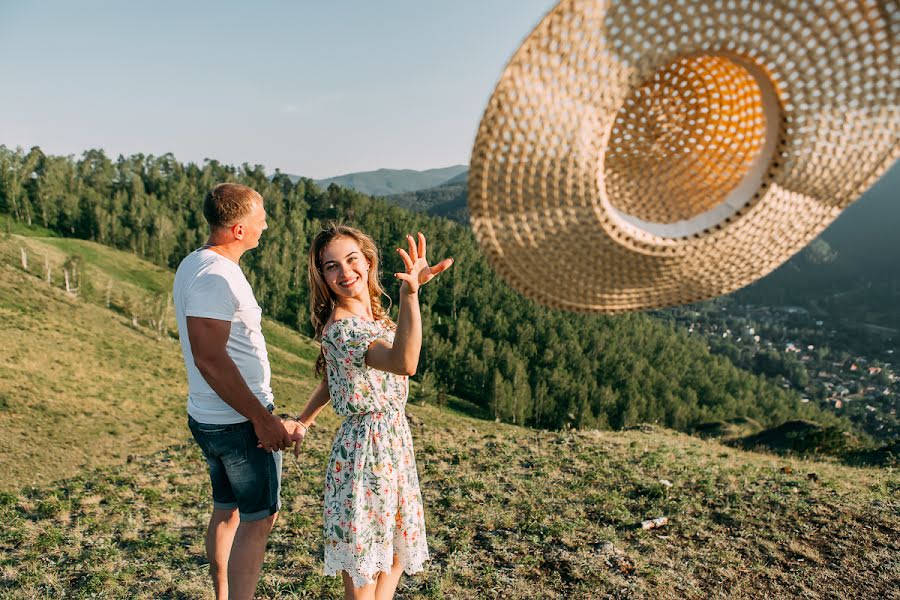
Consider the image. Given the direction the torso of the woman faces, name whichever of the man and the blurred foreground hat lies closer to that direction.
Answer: the blurred foreground hat

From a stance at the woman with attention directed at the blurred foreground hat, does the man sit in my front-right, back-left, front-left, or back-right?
back-right

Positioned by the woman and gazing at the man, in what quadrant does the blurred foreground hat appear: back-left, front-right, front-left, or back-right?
back-left

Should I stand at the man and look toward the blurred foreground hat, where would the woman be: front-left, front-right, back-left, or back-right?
front-left

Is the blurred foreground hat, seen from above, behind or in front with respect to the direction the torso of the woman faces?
in front

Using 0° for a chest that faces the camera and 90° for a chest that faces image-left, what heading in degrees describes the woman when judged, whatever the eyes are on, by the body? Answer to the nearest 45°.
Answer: approximately 315°
